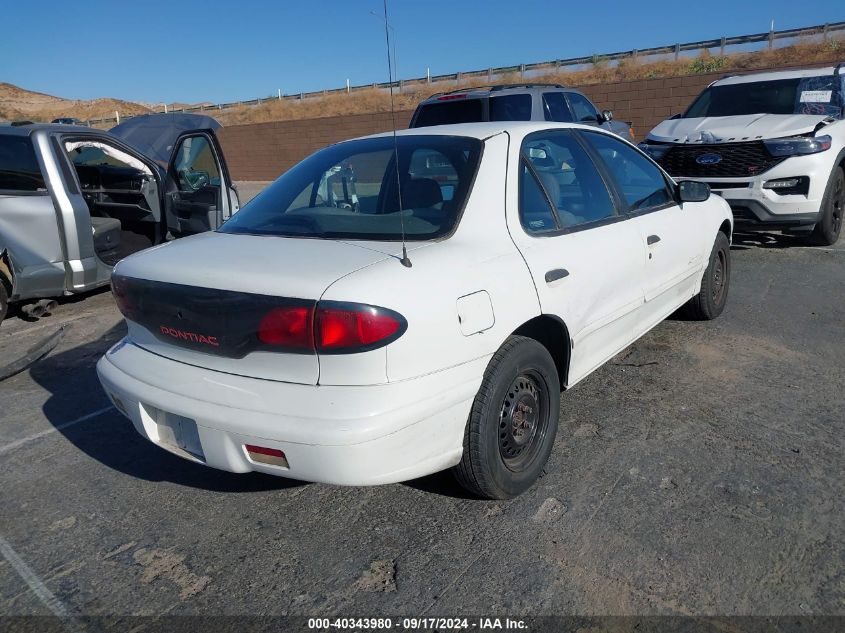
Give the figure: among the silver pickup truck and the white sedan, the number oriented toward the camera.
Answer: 0

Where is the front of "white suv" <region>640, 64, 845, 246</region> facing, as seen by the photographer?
facing the viewer and to the left of the viewer

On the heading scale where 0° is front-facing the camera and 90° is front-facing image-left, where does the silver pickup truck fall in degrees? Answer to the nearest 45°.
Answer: approximately 225°

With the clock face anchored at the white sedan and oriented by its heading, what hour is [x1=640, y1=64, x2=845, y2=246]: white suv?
The white suv is roughly at 12 o'clock from the white sedan.

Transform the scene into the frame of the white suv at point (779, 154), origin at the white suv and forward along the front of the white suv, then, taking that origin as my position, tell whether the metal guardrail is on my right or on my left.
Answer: on my right

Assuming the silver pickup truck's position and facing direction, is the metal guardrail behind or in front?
in front

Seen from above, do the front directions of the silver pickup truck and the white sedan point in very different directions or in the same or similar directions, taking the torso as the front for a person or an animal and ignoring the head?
same or similar directions

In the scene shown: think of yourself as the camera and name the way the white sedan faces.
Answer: facing away from the viewer and to the right of the viewer

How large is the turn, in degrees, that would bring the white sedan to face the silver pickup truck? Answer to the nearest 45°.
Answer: approximately 90° to its left

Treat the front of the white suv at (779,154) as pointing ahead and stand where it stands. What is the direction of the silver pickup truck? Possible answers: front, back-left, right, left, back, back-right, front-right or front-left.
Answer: front

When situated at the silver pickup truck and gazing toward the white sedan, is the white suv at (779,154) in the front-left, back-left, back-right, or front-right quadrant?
front-left

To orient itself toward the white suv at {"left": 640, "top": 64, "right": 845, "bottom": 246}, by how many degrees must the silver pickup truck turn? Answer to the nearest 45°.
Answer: approximately 45° to its right

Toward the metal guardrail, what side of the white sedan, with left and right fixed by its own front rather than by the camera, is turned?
front
